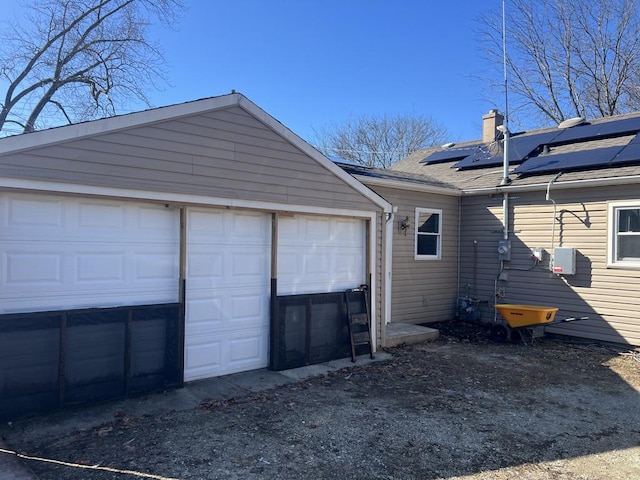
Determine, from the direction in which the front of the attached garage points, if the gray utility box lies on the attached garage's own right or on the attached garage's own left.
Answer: on the attached garage's own left

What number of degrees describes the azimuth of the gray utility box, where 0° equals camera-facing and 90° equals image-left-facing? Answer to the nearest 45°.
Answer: approximately 45°

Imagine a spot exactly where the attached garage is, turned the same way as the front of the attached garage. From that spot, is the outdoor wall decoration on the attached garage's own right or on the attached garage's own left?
on the attached garage's own left

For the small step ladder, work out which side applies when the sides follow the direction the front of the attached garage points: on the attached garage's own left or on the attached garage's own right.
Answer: on the attached garage's own left

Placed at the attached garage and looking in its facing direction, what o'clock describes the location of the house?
The house is roughly at 10 o'clock from the attached garage.
